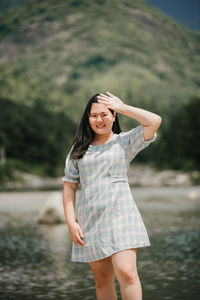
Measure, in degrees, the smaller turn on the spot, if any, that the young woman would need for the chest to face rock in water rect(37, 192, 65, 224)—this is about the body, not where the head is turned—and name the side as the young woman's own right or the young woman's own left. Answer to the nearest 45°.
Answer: approximately 180°

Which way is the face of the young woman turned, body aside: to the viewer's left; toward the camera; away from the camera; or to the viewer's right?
toward the camera

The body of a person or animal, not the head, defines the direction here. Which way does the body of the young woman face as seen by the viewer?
toward the camera
